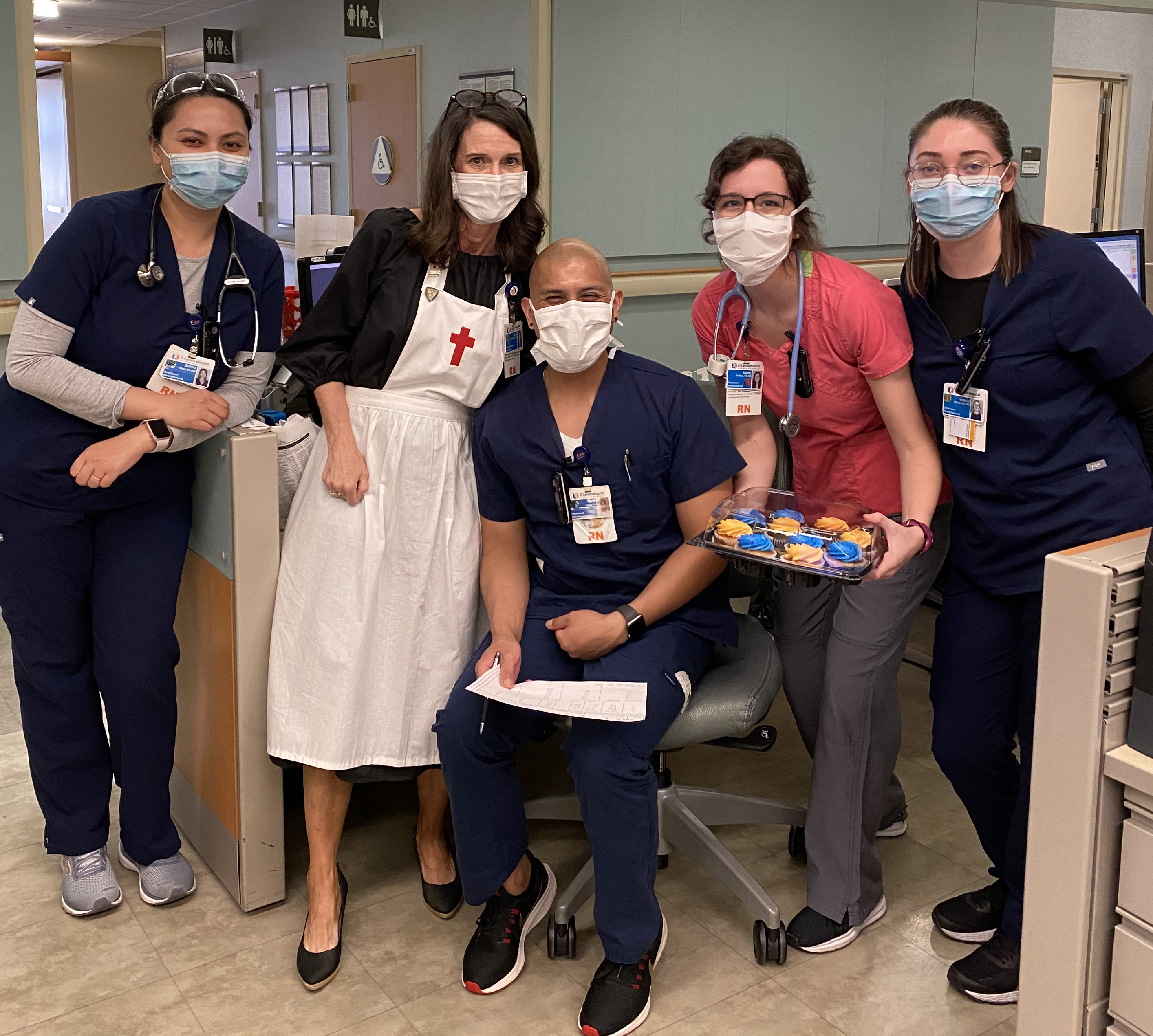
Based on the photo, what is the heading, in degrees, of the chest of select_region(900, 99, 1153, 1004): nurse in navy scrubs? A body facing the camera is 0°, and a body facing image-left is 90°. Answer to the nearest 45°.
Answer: approximately 45°

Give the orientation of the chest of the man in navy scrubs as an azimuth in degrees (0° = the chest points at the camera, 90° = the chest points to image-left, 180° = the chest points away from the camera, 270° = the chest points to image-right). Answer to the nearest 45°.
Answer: approximately 0°

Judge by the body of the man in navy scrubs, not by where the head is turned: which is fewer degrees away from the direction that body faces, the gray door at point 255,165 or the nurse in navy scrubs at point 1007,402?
the nurse in navy scrubs

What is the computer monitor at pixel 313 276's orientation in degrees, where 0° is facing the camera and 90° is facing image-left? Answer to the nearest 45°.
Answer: approximately 315°

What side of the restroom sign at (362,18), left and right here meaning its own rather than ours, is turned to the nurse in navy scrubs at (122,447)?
front

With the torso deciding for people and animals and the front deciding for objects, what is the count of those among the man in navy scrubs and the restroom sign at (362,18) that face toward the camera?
2
